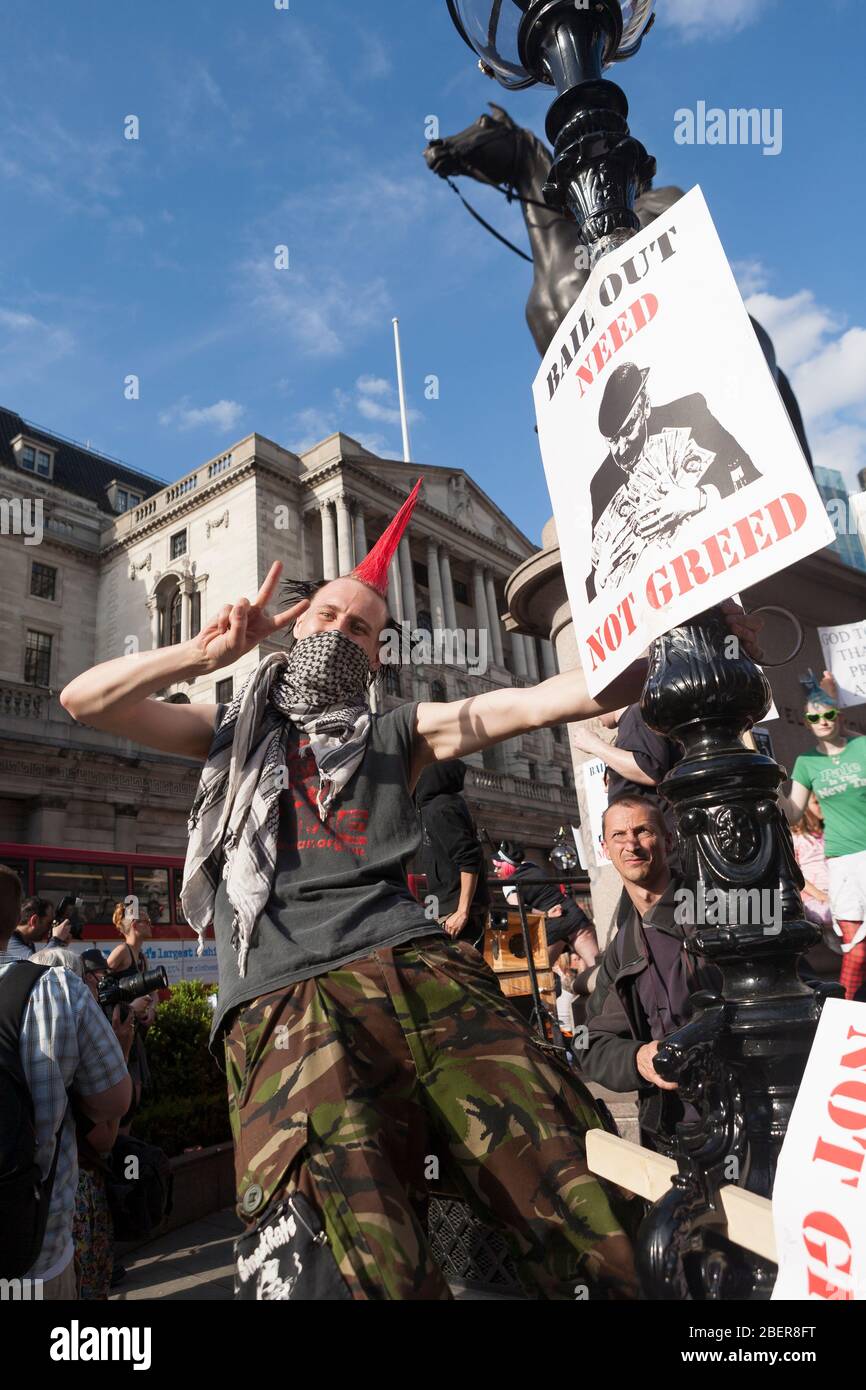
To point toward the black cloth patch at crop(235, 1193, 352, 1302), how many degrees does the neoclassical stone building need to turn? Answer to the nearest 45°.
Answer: approximately 45° to its right

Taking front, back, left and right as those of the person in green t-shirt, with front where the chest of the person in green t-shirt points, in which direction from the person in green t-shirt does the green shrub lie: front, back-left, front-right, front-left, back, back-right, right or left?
right

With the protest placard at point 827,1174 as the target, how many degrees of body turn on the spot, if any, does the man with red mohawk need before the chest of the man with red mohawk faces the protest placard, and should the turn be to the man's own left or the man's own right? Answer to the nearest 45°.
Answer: approximately 45° to the man's own left

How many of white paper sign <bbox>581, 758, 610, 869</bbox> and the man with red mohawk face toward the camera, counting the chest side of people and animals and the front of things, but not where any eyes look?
2

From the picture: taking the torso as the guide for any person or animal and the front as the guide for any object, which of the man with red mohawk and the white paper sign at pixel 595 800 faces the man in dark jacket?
the white paper sign

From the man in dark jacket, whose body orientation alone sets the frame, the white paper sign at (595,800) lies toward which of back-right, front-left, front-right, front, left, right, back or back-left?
back-left

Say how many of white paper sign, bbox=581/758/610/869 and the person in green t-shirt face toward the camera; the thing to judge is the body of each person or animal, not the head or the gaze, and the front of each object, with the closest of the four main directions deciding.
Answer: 2
